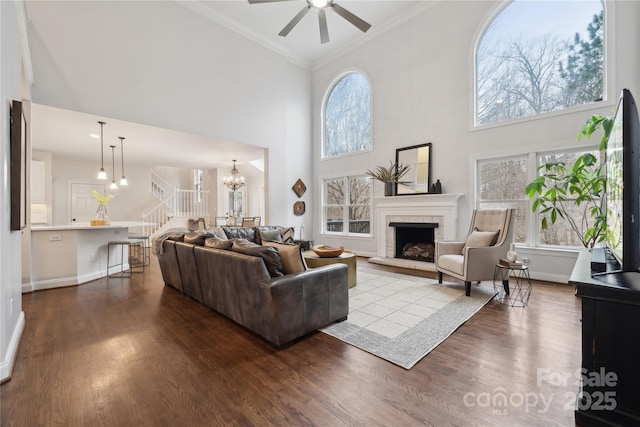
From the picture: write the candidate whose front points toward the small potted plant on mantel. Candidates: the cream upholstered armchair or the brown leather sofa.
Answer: the brown leather sofa

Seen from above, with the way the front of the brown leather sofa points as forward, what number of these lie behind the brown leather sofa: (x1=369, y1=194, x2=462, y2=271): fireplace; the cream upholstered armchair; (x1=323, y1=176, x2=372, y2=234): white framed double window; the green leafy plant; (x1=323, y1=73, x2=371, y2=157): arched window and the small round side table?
0

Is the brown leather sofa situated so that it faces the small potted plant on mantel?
yes

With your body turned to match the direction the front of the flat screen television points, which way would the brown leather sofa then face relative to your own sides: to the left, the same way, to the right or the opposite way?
to the right

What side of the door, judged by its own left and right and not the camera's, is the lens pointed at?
front

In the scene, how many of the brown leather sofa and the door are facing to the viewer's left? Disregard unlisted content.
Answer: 0

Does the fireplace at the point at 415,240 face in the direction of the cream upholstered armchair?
no

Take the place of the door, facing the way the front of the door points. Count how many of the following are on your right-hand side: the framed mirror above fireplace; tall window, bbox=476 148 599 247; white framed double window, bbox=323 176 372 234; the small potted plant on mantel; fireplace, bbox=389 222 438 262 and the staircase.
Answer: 0

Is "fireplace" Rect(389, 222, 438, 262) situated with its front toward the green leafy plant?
no

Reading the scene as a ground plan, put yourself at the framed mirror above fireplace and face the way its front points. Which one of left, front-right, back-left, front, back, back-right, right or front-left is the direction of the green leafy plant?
left

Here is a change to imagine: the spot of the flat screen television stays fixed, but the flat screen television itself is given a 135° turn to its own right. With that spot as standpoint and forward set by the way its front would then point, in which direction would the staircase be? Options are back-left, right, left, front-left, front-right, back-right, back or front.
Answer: back-left

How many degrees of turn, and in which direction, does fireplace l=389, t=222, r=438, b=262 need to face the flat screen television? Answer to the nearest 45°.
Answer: approximately 45° to its left

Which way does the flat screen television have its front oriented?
to the viewer's left

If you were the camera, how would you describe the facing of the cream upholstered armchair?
facing the viewer and to the left of the viewer

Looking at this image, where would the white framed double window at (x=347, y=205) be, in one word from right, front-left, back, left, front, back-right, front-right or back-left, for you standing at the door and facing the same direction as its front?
front-left

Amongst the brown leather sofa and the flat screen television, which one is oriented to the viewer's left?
the flat screen television

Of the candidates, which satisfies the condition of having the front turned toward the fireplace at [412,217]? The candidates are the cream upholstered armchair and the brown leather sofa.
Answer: the brown leather sofa

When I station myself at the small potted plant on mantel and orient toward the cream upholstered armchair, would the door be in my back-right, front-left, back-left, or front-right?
back-right

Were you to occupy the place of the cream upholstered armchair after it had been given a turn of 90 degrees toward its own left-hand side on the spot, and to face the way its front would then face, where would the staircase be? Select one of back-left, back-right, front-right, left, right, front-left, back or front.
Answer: back-right
